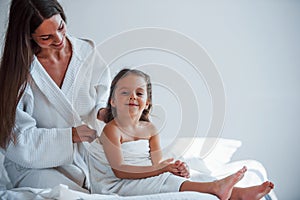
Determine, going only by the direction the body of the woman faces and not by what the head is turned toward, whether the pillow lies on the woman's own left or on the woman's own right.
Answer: on the woman's own left

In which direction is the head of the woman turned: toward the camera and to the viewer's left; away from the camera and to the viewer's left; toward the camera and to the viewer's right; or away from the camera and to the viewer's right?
toward the camera and to the viewer's right

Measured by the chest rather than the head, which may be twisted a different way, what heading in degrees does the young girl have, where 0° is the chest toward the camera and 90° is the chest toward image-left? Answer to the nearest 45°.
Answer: approximately 315°

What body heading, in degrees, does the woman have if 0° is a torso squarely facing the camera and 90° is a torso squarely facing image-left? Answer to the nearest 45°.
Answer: approximately 315°

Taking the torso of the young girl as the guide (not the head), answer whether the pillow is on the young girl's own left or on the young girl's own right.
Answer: on the young girl's own left
